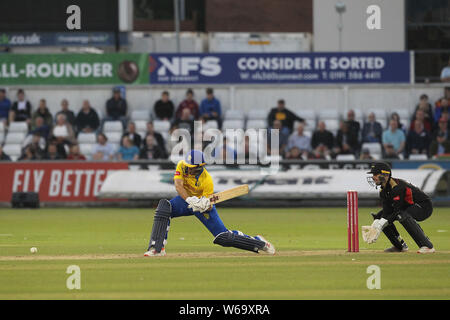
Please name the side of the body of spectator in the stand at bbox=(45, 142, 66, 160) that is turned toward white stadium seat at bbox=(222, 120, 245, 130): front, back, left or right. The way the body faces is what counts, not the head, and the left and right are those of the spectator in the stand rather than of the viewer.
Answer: left

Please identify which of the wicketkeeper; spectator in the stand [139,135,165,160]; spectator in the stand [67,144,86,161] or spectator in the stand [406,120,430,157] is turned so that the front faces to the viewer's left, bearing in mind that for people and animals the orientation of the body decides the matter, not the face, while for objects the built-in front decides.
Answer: the wicketkeeper

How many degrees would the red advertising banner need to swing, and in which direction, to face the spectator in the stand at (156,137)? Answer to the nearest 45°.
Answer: approximately 90° to its left

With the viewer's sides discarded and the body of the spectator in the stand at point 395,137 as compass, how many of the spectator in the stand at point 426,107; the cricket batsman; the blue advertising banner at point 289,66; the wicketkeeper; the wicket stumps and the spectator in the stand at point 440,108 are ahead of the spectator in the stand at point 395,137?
3

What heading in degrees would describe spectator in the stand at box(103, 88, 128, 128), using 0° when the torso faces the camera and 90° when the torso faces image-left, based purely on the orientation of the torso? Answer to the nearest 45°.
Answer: approximately 0°

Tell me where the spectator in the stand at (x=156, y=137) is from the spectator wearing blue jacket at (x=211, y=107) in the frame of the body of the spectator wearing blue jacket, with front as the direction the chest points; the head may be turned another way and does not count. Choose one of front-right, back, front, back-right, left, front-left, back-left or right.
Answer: front-right

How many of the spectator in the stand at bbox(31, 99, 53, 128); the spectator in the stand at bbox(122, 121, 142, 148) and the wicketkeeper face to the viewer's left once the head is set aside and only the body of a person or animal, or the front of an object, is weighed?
1

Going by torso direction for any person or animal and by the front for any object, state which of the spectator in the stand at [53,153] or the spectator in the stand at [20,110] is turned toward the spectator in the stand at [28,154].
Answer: the spectator in the stand at [20,110]

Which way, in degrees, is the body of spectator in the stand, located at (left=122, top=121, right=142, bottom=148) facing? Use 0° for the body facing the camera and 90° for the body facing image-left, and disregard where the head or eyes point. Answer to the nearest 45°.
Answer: approximately 0°
